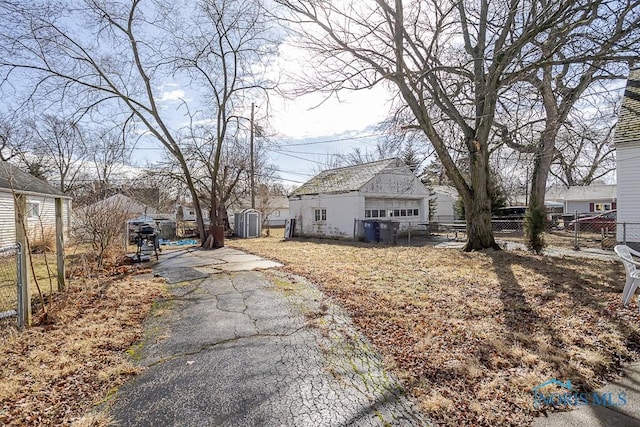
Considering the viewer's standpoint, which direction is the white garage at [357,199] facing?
facing the viewer and to the right of the viewer

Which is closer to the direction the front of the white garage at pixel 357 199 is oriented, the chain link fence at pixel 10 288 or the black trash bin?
the black trash bin

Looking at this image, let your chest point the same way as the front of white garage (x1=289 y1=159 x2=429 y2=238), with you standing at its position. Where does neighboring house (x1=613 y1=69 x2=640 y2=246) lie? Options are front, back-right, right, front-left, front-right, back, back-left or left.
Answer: front

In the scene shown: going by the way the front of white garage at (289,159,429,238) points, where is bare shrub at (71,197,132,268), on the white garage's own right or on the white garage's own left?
on the white garage's own right

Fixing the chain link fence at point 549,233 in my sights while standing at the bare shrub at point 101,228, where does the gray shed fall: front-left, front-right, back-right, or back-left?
front-left

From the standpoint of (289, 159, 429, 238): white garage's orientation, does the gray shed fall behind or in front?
behind

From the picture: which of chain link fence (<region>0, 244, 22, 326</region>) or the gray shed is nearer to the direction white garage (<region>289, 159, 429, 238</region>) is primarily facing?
the chain link fence

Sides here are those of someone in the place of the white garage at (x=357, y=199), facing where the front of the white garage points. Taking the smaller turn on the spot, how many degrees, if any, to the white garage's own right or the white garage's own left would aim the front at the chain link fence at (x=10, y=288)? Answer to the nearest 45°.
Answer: approximately 45° to the white garage's own right

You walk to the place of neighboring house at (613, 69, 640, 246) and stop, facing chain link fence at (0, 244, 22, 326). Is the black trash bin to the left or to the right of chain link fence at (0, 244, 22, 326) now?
right

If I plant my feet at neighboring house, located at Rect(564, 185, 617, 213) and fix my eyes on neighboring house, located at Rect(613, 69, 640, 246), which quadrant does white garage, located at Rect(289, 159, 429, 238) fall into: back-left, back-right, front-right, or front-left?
front-right

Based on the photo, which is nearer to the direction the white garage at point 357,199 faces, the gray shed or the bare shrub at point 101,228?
the bare shrub

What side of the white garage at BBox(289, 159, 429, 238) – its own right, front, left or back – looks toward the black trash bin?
front

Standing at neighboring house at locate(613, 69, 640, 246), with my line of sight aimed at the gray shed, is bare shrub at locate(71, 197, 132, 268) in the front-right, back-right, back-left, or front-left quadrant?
front-left

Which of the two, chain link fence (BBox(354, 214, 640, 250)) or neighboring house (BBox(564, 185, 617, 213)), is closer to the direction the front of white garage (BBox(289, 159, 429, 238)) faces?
the chain link fence

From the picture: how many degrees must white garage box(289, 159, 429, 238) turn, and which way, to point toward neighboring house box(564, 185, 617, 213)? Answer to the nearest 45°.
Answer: approximately 90° to its left
